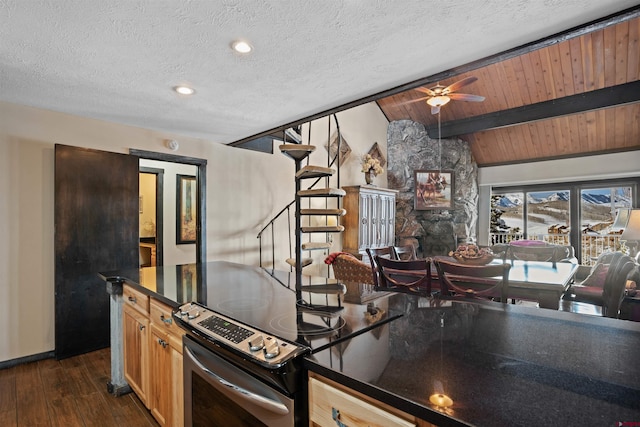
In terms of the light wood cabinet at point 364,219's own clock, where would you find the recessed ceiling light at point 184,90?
The recessed ceiling light is roughly at 2 o'clock from the light wood cabinet.

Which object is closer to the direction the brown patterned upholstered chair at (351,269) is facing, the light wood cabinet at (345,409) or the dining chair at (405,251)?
the dining chair

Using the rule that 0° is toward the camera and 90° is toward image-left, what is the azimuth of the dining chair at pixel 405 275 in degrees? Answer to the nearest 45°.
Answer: approximately 180°

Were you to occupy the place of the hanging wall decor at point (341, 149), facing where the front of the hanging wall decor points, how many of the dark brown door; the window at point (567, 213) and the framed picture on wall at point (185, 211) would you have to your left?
1

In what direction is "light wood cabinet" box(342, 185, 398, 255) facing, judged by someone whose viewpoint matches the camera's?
facing the viewer and to the right of the viewer

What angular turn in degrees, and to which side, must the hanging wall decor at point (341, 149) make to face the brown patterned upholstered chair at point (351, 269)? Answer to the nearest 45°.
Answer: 0° — it already faces it

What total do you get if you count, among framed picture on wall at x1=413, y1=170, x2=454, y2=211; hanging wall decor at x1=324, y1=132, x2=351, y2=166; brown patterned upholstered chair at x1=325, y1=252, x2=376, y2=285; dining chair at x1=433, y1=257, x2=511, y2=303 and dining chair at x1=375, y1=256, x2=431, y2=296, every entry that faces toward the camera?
2

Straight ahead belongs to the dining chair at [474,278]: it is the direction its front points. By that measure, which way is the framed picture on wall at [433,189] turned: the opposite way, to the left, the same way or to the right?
the opposite way

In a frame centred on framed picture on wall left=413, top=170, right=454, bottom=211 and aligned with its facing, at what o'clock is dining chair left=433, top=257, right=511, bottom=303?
The dining chair is roughly at 12 o'clock from the framed picture on wall.

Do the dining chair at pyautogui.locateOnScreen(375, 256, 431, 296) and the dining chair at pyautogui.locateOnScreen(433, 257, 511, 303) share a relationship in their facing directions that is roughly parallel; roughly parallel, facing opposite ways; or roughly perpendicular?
roughly parallel

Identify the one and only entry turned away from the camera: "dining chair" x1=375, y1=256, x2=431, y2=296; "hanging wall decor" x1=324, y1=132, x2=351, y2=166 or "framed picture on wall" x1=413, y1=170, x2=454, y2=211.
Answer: the dining chair

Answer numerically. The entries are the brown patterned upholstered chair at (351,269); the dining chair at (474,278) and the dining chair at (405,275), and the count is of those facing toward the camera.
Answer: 0

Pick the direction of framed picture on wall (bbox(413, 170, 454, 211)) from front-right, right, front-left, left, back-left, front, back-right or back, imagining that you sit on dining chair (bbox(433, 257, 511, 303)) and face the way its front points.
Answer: front

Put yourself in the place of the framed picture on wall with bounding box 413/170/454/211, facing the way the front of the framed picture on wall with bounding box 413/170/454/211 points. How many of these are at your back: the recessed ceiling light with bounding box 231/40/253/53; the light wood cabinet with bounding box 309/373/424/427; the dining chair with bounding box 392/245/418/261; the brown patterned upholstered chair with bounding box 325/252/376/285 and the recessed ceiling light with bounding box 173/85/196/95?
0

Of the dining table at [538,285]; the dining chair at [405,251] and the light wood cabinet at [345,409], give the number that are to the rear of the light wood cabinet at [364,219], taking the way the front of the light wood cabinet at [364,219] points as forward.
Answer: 0

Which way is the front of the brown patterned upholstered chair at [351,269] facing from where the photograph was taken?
facing away from the viewer and to the right of the viewer

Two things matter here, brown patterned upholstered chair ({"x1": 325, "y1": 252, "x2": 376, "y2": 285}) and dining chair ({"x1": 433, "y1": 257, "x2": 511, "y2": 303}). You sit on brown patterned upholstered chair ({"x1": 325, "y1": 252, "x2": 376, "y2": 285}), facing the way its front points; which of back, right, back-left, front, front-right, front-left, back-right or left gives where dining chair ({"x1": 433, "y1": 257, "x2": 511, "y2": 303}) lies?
right

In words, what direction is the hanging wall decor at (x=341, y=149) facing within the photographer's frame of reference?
facing the viewer

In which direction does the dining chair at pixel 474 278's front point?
away from the camera

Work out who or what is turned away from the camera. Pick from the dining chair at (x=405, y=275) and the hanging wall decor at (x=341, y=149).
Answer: the dining chair

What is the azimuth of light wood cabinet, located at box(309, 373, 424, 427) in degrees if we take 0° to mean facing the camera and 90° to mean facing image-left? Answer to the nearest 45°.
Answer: approximately 45°

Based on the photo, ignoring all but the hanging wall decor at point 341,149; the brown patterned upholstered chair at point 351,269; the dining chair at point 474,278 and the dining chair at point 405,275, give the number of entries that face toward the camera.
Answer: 1
